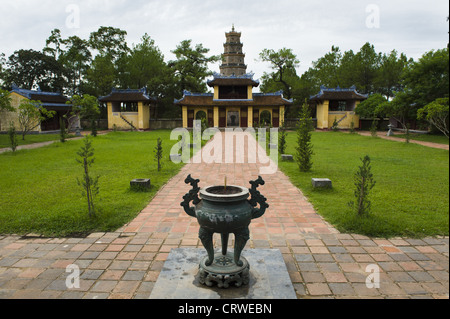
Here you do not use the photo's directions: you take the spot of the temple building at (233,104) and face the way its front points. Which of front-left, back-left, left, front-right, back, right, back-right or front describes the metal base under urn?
front

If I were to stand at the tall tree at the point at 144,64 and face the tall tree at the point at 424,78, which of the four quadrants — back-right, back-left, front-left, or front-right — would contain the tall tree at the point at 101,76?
back-right

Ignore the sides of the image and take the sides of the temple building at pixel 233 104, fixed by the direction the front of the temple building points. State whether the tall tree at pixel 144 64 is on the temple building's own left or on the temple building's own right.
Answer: on the temple building's own right

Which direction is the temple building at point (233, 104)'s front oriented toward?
toward the camera

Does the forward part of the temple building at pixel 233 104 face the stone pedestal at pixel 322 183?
yes

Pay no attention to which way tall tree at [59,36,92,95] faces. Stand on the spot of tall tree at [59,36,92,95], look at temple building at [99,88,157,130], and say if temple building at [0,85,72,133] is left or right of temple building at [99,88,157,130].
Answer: right

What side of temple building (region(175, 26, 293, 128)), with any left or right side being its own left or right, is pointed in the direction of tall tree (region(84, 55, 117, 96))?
right

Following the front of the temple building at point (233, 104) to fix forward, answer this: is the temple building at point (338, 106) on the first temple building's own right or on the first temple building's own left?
on the first temple building's own left

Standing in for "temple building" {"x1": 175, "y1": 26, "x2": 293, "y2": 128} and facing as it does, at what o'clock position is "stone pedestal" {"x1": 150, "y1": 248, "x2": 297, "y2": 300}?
The stone pedestal is roughly at 12 o'clock from the temple building.

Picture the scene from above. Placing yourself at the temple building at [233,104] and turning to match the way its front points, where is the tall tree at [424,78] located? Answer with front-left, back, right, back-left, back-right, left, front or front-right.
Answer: front-left

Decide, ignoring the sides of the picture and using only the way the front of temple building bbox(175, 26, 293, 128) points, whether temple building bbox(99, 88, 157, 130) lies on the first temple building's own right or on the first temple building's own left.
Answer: on the first temple building's own right

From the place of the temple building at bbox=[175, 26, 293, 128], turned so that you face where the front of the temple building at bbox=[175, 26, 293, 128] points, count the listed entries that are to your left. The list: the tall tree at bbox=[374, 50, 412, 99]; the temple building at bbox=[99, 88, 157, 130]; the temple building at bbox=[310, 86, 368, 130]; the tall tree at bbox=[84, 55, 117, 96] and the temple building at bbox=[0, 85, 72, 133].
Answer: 2

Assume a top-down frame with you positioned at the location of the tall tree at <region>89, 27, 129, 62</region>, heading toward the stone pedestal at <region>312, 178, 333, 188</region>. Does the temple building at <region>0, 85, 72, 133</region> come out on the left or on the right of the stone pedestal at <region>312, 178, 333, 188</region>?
right
